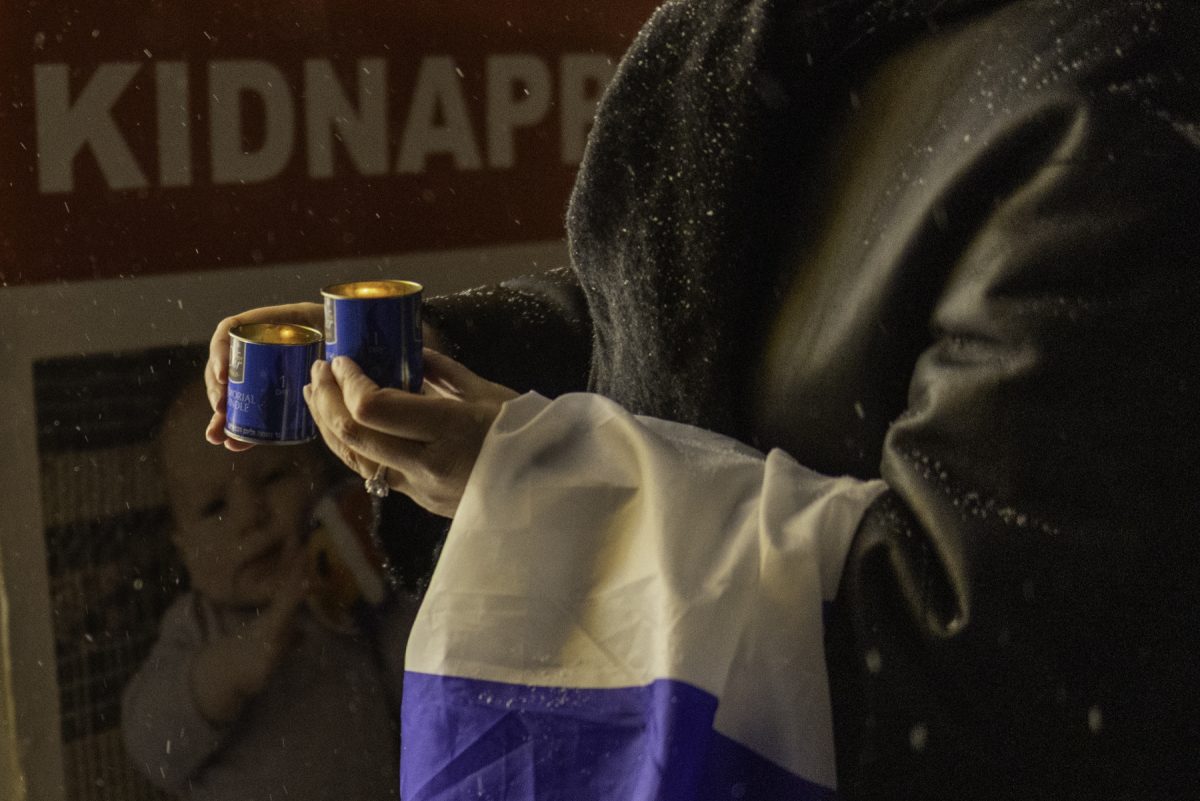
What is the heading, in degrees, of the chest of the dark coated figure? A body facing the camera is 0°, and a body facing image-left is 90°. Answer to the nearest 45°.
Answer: approximately 90°
